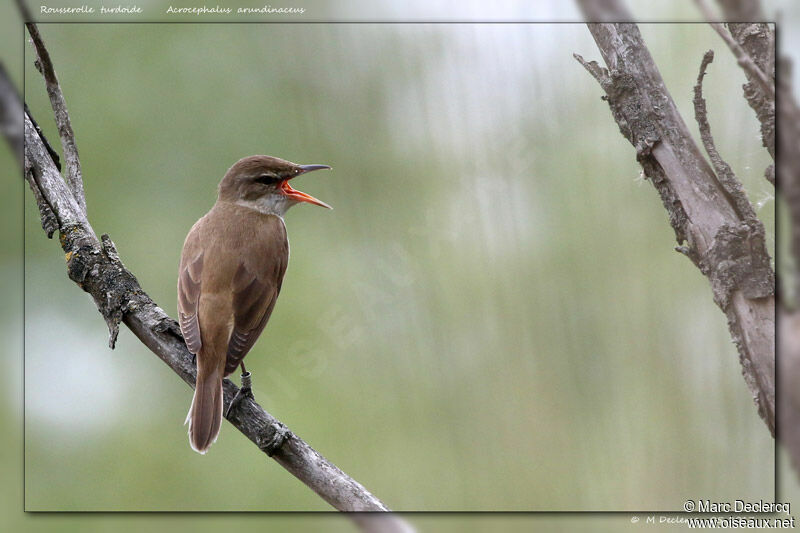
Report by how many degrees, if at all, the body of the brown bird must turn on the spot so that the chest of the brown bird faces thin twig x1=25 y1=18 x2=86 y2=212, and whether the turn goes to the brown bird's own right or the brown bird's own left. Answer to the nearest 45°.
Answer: approximately 180°

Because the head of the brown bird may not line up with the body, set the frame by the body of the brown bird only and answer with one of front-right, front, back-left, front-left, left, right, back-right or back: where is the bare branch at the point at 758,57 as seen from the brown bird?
right

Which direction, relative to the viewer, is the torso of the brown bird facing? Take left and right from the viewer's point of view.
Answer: facing away from the viewer and to the right of the viewer

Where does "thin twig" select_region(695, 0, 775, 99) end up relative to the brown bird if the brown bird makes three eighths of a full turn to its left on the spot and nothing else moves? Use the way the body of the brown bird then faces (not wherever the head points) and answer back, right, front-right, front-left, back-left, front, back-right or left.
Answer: back-left

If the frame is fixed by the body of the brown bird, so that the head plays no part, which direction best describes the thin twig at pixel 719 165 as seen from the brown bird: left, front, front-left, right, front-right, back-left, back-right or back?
right

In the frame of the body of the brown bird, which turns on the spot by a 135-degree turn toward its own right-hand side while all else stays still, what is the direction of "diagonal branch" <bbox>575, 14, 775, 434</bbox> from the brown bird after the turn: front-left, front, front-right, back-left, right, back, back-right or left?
front-left
